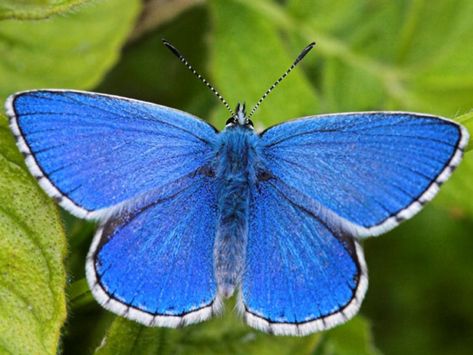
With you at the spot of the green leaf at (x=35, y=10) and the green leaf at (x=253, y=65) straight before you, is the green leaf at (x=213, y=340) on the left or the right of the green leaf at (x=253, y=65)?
right

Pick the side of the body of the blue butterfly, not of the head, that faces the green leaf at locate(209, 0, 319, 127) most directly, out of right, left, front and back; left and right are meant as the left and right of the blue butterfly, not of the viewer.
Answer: front

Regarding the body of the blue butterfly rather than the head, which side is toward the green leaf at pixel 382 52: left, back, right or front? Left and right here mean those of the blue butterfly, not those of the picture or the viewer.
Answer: front

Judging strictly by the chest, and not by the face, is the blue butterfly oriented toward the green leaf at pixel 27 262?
no

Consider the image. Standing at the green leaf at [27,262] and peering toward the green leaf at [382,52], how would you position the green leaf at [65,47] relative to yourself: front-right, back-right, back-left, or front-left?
front-left

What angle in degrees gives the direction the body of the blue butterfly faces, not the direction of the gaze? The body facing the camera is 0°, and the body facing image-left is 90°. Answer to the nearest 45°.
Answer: approximately 180°

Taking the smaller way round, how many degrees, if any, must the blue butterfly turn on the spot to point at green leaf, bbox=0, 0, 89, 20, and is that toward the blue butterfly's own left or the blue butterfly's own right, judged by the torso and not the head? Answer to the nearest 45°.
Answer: approximately 90° to the blue butterfly's own left

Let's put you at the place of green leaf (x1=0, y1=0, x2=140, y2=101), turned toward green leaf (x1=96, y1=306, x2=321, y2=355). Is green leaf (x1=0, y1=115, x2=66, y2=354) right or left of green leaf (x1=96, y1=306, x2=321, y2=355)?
right

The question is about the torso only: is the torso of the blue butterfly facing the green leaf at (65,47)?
no
